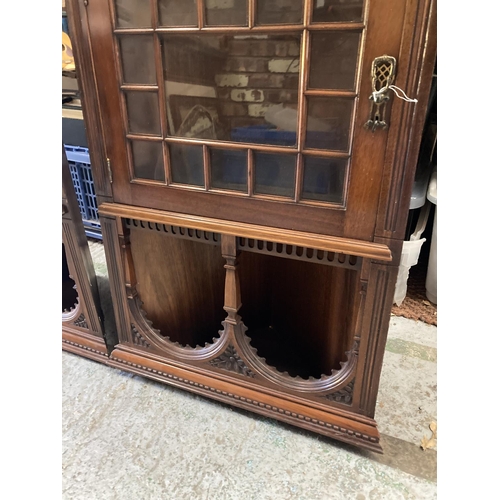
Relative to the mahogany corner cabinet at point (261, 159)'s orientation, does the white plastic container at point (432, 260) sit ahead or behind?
behind

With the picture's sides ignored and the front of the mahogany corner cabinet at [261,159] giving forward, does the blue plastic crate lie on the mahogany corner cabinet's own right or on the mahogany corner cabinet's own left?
on the mahogany corner cabinet's own right

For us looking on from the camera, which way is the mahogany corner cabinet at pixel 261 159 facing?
facing the viewer and to the left of the viewer
